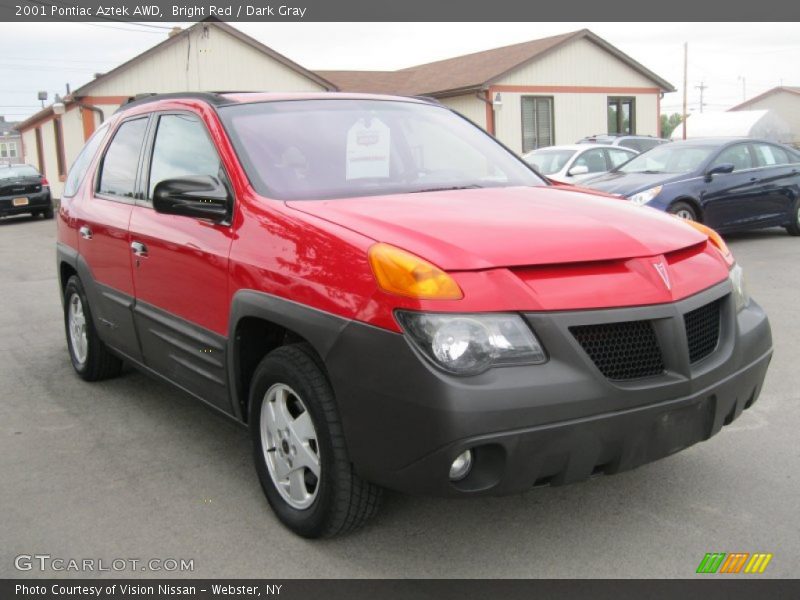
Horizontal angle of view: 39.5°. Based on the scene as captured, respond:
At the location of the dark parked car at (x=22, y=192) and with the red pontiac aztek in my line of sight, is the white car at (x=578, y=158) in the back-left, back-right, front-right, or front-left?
front-left

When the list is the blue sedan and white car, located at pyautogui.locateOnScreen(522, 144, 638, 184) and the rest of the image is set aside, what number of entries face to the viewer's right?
0

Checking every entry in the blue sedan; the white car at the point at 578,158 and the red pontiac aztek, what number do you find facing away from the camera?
0

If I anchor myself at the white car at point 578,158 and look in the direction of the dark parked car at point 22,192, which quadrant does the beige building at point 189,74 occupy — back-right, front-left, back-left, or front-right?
front-right

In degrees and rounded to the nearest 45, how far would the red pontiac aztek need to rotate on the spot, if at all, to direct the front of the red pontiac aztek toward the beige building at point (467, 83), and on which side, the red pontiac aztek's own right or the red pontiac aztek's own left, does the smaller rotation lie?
approximately 135° to the red pontiac aztek's own left

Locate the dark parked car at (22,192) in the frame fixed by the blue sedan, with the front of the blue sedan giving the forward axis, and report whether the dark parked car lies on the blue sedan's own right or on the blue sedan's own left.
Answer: on the blue sedan's own right

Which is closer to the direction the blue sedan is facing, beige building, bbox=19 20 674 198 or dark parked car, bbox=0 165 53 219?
the dark parked car

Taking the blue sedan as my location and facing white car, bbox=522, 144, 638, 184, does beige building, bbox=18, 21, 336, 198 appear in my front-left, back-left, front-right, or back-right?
front-left

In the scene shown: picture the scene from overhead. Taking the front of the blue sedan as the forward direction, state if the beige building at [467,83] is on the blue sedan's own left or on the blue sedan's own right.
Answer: on the blue sedan's own right

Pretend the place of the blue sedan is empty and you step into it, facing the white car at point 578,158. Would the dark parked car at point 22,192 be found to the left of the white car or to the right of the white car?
left

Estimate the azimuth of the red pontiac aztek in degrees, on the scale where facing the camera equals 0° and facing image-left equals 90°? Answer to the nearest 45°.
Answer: approximately 315°

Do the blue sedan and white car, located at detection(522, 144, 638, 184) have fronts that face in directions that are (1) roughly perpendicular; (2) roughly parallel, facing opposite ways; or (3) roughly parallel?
roughly parallel

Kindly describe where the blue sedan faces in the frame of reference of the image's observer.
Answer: facing the viewer and to the left of the viewer

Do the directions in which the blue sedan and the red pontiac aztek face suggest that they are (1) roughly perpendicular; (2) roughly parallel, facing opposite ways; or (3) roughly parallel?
roughly perpendicular

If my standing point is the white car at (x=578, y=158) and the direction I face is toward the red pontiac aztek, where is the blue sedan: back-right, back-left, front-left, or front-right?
front-left

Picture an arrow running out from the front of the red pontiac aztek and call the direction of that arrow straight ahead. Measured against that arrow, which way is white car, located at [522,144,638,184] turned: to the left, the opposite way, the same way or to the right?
to the right

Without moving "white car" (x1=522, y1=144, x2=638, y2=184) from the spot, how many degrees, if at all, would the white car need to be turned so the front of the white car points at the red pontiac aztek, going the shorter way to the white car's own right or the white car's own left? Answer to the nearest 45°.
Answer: approximately 45° to the white car's own left
